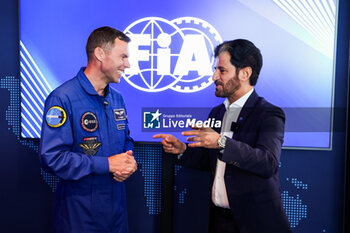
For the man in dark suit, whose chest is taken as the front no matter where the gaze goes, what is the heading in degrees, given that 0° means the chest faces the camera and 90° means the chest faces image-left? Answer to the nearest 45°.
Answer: approximately 45°

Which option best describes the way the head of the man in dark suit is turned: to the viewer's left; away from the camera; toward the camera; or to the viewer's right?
to the viewer's left
